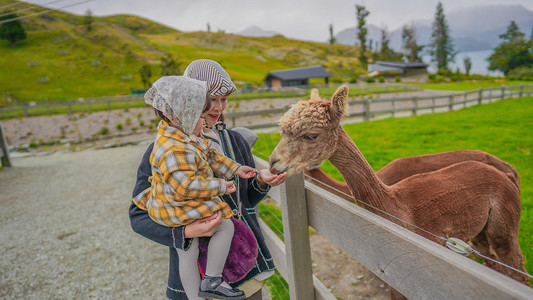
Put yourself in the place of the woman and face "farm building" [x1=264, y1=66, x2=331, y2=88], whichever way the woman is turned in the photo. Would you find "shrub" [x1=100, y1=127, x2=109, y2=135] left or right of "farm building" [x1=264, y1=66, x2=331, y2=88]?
left

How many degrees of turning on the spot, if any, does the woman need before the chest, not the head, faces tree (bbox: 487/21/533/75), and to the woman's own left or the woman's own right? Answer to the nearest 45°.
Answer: approximately 90° to the woman's own left

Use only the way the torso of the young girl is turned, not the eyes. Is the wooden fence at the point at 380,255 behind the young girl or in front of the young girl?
in front

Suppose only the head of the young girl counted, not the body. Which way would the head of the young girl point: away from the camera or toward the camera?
away from the camera

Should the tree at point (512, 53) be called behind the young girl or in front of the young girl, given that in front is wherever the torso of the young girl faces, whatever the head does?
in front

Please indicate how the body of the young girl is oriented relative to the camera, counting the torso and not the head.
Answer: to the viewer's right

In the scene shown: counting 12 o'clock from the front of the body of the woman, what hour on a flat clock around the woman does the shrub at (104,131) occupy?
The shrub is roughly at 7 o'clock from the woman.

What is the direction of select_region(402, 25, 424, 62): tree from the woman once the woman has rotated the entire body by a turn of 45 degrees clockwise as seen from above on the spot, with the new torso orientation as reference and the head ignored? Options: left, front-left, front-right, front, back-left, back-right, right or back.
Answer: back-left

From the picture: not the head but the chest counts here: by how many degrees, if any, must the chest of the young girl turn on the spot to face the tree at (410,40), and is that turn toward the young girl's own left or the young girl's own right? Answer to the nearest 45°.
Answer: approximately 45° to the young girl's own left

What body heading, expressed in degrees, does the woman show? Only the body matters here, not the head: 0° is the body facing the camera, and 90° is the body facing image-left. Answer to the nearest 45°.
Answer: approximately 315°

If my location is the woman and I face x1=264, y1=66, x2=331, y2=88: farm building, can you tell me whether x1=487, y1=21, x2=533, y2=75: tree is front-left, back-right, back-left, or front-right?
front-right
